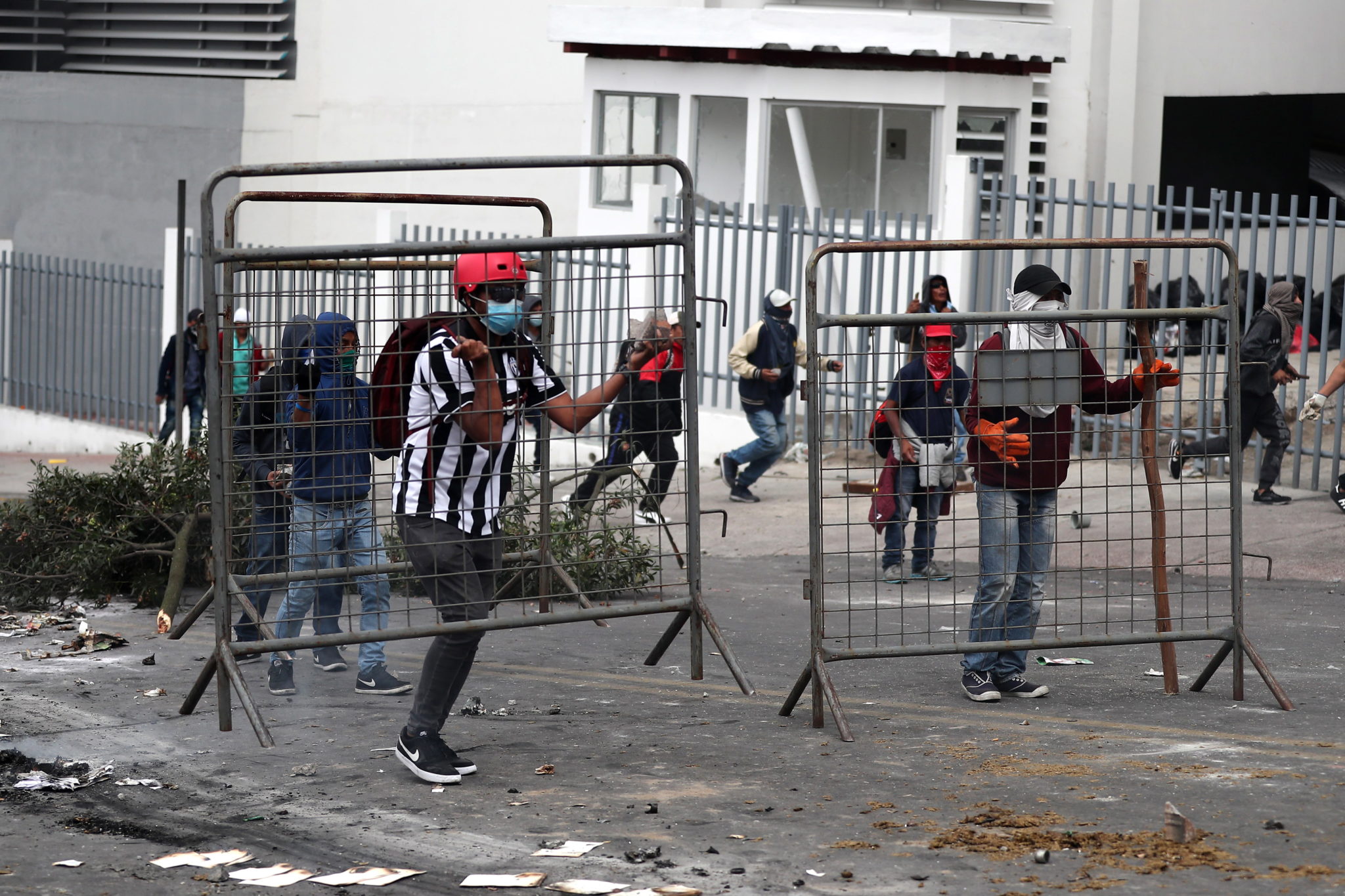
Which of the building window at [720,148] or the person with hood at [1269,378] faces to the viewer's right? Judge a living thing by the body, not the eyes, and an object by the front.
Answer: the person with hood

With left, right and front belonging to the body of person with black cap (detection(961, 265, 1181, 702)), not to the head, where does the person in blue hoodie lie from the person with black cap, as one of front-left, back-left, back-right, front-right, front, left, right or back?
back-right

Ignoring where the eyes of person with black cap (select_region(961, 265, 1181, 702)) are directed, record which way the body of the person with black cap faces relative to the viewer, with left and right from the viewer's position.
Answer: facing the viewer and to the right of the viewer

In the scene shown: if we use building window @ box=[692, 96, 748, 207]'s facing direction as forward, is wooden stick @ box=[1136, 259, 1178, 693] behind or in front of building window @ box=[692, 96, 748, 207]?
in front

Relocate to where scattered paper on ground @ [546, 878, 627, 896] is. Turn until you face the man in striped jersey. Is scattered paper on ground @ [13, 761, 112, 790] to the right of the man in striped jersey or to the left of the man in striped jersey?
left

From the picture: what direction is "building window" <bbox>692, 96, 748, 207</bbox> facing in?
toward the camera

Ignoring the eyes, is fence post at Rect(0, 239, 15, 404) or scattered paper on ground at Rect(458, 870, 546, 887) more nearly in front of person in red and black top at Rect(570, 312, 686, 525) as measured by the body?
the scattered paper on ground

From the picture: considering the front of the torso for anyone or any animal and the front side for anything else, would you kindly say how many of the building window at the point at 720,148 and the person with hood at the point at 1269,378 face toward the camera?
1

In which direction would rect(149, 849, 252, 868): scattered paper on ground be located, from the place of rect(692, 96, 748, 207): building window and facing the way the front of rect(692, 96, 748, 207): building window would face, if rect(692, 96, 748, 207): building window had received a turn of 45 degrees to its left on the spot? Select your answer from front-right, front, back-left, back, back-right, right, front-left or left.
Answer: front-right

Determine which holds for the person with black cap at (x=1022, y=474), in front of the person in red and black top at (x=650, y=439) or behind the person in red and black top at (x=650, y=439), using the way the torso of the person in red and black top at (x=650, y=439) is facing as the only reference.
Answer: in front

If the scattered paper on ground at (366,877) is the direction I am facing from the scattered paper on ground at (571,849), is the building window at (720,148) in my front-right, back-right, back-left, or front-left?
back-right
